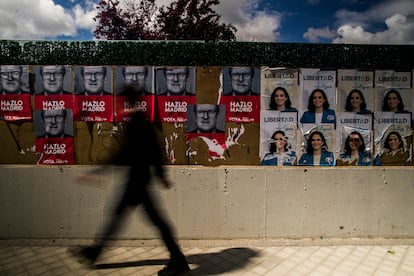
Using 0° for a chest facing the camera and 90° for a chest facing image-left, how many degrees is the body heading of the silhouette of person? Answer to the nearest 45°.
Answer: approximately 90°

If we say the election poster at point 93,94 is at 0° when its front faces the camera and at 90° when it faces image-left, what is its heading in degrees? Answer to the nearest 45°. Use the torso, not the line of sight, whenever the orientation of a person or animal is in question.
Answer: approximately 0°

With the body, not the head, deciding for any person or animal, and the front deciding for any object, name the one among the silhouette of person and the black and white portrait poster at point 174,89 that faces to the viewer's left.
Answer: the silhouette of person

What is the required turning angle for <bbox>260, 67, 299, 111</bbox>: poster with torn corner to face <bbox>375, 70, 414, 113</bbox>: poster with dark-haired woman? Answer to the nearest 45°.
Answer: approximately 90° to its left

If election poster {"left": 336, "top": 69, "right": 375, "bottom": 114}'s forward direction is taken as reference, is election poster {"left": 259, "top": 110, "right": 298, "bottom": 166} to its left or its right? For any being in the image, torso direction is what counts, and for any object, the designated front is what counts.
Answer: on its right

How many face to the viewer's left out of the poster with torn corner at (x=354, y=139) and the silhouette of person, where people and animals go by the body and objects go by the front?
1
